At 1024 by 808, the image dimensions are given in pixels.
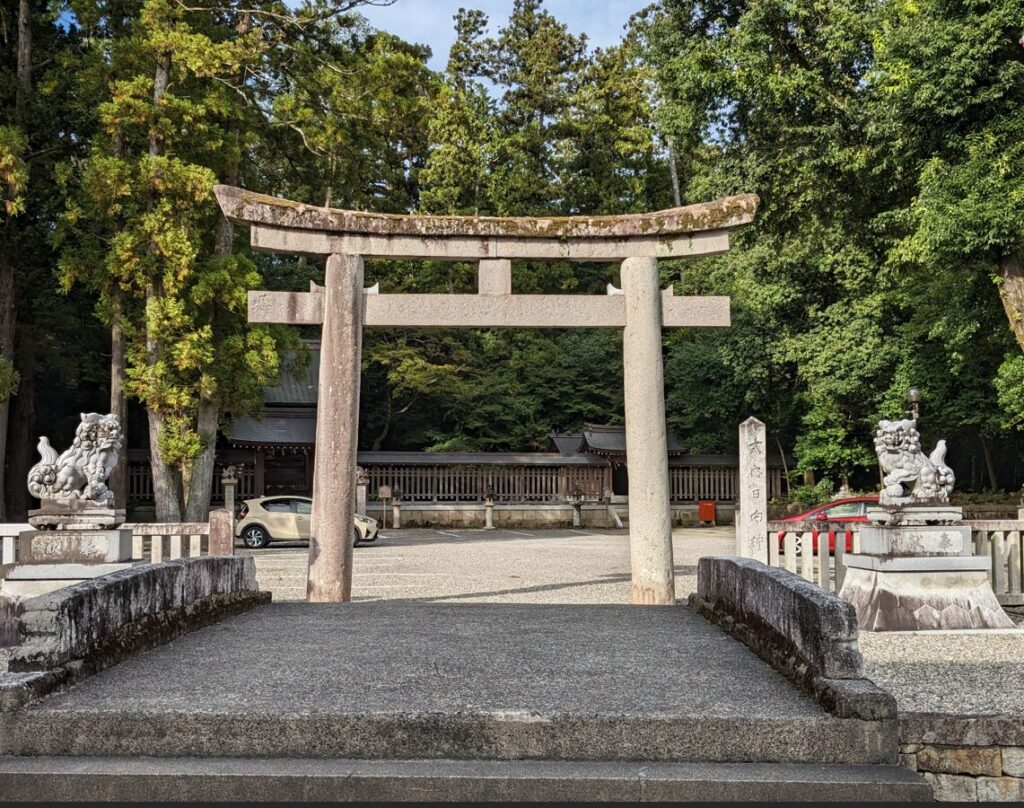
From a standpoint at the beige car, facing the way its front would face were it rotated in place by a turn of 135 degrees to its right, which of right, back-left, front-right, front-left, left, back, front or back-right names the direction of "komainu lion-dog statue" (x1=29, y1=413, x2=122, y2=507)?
front-left

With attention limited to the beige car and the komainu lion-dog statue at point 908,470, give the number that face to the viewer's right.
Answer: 1

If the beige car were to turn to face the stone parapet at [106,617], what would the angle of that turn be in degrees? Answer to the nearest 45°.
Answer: approximately 90° to its right

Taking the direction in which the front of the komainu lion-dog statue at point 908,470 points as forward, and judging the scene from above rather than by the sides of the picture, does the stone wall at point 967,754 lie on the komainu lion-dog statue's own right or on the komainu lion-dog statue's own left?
on the komainu lion-dog statue's own left

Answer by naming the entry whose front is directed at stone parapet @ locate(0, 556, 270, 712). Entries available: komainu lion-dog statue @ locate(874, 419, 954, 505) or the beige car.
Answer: the komainu lion-dog statue

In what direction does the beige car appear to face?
to the viewer's right

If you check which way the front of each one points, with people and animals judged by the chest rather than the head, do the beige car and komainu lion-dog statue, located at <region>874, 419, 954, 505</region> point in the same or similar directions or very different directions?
very different directions

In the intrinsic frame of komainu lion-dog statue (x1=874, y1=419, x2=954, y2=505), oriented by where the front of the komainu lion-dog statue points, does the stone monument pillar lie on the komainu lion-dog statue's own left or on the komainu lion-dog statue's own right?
on the komainu lion-dog statue's own right

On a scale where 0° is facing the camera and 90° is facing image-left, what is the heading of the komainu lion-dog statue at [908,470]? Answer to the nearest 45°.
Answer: approximately 45°

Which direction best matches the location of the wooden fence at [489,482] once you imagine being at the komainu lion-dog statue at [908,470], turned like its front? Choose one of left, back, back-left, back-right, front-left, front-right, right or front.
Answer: right

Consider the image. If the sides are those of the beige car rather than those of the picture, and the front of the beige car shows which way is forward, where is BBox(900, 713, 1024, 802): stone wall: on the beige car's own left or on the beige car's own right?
on the beige car's own right

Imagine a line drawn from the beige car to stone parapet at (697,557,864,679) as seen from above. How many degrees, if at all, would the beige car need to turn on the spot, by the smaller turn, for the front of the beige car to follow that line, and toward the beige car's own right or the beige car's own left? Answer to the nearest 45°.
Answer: approximately 90° to the beige car's own right
